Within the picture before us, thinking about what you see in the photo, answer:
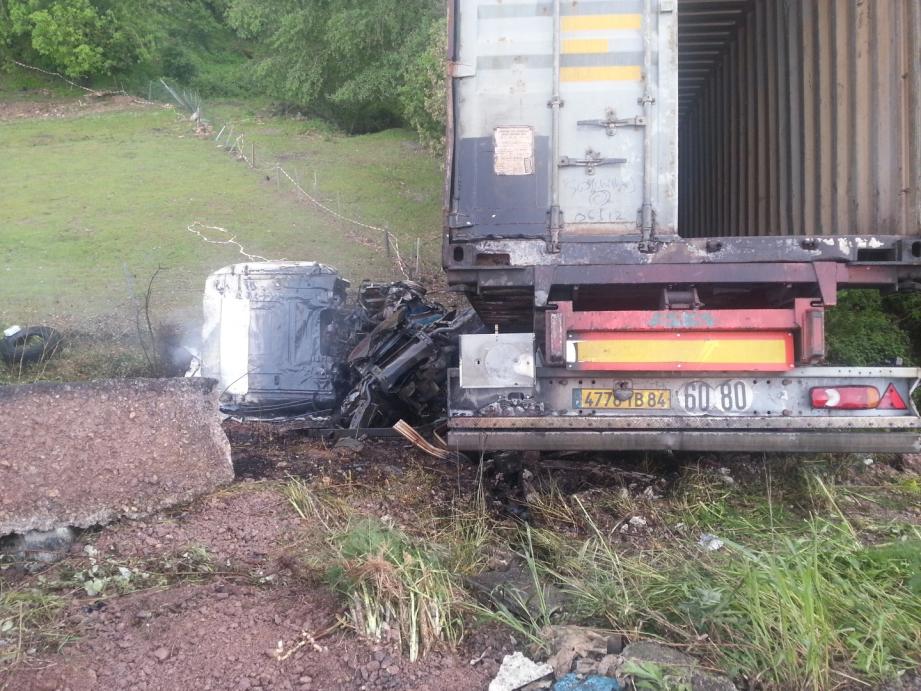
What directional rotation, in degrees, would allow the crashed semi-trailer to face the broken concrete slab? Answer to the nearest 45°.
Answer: approximately 135° to its left

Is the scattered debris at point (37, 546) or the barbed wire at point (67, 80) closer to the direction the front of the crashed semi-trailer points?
the barbed wire

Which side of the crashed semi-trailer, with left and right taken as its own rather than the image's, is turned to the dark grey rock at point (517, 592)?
back

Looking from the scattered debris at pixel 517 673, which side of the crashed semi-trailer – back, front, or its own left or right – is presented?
back

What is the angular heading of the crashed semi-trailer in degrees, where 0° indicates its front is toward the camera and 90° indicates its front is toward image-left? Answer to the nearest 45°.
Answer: approximately 180°

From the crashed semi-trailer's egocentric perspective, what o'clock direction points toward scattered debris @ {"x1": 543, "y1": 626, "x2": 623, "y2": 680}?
The scattered debris is roughly at 6 o'clock from the crashed semi-trailer.

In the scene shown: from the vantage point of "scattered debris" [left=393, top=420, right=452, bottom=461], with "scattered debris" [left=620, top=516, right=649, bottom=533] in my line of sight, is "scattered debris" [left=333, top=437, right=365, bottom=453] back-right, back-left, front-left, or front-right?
back-right
